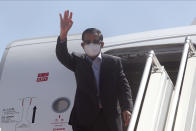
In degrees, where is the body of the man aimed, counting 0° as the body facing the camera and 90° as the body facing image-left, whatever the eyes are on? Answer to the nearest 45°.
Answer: approximately 0°
